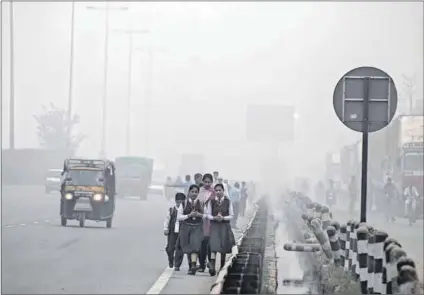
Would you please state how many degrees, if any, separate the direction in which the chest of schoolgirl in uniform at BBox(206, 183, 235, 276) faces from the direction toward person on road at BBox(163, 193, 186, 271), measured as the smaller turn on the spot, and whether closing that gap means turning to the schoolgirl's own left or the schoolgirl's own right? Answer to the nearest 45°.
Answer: approximately 135° to the schoolgirl's own right

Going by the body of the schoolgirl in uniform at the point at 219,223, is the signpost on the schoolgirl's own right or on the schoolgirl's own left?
on the schoolgirl's own left

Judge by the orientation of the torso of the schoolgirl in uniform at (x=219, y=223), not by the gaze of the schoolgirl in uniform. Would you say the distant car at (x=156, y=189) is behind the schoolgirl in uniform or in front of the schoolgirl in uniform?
behind

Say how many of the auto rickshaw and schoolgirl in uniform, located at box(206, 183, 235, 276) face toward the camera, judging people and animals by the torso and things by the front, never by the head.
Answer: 2

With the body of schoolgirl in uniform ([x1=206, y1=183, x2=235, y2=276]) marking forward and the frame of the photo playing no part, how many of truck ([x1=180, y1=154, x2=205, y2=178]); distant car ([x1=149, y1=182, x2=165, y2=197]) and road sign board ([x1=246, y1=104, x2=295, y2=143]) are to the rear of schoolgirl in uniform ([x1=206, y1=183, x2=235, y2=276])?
3

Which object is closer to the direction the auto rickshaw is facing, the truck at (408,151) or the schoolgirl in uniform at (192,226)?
the schoolgirl in uniform

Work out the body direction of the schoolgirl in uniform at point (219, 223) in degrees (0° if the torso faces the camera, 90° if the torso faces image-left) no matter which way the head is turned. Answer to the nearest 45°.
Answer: approximately 0°
